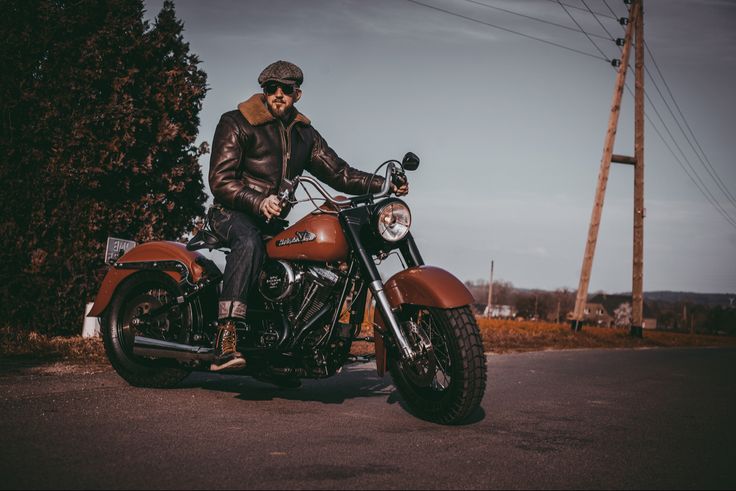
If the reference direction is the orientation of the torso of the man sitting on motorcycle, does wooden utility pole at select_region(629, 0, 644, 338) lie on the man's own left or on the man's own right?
on the man's own left

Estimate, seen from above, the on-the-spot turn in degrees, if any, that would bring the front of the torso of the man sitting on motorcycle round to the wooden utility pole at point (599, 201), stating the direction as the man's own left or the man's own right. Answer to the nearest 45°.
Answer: approximately 90° to the man's own left

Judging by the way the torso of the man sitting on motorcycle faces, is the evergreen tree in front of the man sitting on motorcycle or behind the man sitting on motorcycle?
behind

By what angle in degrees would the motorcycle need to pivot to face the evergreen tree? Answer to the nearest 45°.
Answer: approximately 180°

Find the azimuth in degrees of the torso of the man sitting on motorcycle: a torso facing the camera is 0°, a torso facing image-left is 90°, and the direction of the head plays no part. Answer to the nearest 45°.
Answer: approximately 315°

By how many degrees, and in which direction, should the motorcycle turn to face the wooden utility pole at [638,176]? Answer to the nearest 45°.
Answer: approximately 90° to its left
